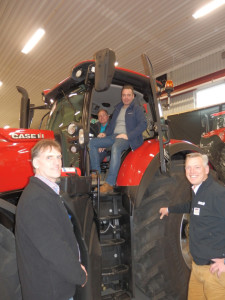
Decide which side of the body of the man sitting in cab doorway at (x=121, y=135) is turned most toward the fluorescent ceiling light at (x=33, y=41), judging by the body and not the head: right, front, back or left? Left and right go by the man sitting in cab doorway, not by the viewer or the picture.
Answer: right

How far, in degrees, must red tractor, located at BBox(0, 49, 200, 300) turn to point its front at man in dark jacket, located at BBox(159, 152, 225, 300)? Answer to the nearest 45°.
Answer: approximately 90° to its left

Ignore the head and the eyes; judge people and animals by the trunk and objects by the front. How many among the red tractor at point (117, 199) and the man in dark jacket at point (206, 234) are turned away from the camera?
0

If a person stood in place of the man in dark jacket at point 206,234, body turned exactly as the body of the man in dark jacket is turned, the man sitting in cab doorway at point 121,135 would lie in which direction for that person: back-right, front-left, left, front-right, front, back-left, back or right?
right

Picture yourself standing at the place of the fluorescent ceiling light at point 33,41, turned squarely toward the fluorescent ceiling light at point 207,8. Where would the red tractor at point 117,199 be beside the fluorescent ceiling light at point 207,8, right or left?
right

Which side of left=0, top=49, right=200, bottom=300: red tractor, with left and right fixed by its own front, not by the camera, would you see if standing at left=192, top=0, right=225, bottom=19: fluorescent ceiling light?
back

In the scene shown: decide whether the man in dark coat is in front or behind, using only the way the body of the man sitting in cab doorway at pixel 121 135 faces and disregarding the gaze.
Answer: in front

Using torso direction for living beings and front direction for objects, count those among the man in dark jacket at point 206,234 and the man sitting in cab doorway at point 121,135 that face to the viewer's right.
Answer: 0

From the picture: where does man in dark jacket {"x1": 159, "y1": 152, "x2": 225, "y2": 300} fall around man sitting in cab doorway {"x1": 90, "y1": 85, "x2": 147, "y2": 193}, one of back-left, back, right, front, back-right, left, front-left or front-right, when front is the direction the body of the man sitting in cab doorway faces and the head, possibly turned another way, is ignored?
left

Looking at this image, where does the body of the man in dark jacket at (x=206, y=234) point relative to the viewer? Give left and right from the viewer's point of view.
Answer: facing the viewer and to the left of the viewer

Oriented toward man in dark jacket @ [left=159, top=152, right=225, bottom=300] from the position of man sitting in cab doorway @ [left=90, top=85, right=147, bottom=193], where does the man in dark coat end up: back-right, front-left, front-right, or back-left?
front-right

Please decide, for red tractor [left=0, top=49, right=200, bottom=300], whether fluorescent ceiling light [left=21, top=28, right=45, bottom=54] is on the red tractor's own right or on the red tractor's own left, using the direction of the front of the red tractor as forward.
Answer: on the red tractor's own right
